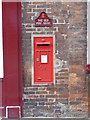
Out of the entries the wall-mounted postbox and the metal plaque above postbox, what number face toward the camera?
2

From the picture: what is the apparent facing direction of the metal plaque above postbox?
toward the camera

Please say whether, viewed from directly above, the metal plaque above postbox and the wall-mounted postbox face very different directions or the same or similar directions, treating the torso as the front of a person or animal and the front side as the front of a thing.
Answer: same or similar directions

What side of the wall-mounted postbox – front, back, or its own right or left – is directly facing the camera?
front
